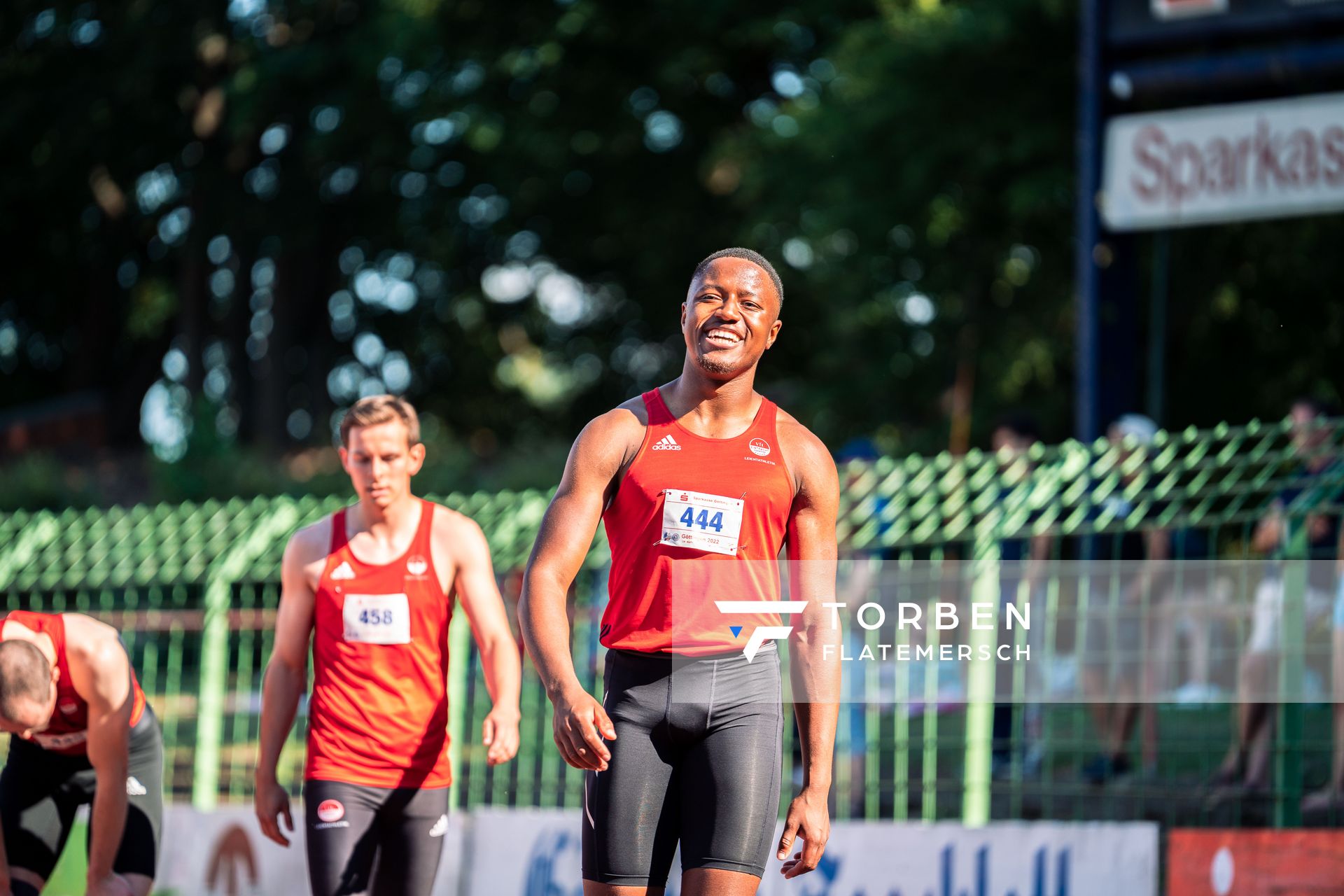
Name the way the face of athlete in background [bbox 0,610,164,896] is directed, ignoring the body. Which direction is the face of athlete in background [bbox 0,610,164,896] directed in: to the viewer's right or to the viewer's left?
to the viewer's left

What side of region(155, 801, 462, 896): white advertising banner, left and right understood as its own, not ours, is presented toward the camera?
front

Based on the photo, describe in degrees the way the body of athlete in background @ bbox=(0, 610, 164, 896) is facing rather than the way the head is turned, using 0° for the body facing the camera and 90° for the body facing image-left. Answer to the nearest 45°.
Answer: approximately 45°

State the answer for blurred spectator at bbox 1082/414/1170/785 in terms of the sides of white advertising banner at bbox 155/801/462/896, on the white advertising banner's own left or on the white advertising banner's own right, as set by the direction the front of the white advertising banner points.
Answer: on the white advertising banner's own left

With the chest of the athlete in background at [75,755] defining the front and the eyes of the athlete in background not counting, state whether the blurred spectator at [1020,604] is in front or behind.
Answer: behind

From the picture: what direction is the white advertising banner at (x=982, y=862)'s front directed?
toward the camera

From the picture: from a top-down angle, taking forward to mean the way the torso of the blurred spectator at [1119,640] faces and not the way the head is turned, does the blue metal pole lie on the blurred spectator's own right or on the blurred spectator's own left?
on the blurred spectator's own right

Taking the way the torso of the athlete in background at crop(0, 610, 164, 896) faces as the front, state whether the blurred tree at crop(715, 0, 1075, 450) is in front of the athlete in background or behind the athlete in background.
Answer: behind
